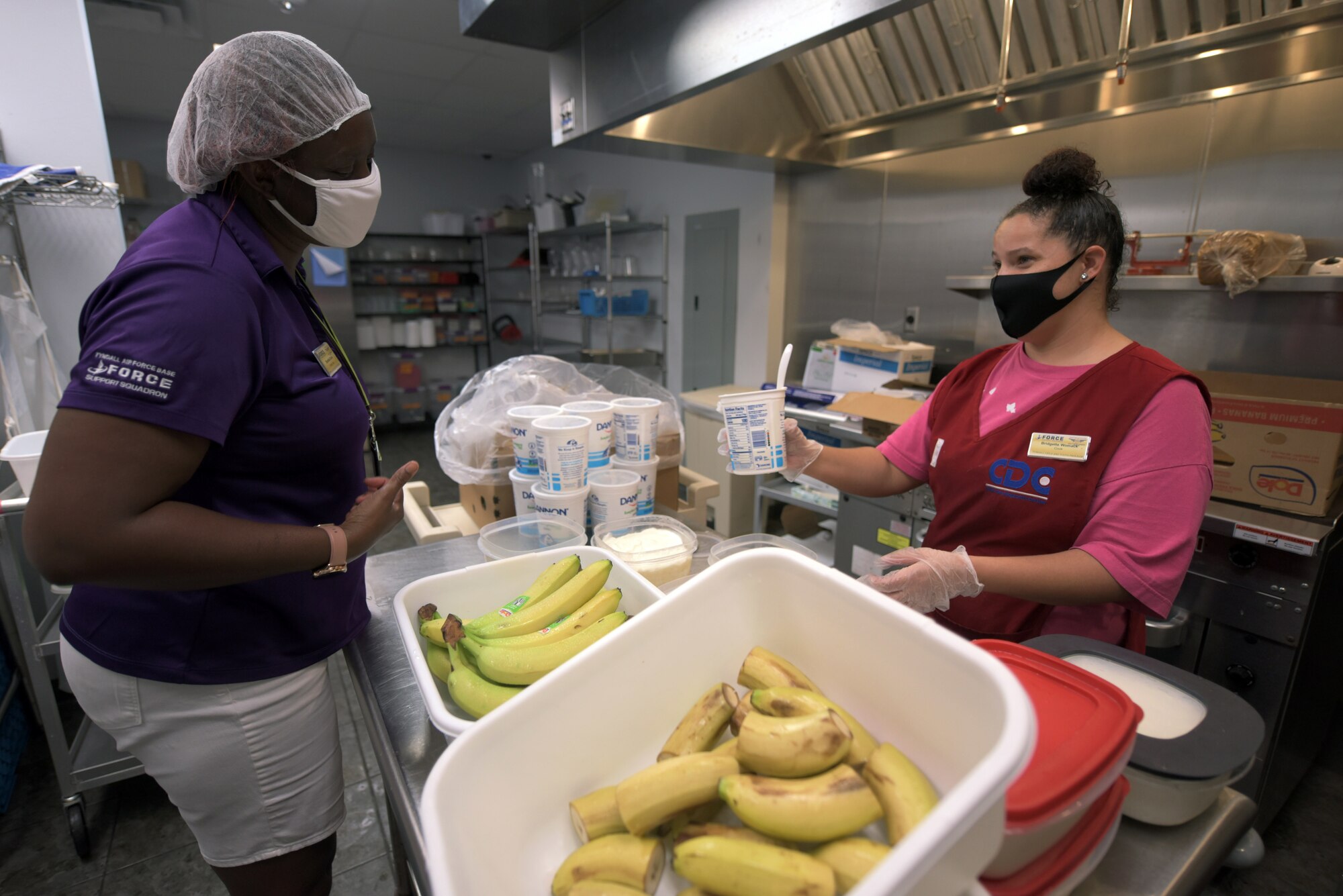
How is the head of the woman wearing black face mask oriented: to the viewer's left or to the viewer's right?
to the viewer's left

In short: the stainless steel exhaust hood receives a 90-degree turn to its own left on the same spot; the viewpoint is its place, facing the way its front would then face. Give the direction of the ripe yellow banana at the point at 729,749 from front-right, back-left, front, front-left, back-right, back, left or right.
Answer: front-right

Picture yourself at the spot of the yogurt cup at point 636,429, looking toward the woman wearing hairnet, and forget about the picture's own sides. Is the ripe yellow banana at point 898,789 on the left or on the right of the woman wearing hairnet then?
left

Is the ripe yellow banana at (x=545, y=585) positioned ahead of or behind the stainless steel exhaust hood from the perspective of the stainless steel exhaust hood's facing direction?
ahead

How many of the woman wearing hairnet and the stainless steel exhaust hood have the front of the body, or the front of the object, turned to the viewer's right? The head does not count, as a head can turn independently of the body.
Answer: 1

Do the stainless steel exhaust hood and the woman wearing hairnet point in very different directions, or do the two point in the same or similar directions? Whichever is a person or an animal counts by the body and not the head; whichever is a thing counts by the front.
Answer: very different directions

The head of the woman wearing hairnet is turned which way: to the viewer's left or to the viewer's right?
to the viewer's right

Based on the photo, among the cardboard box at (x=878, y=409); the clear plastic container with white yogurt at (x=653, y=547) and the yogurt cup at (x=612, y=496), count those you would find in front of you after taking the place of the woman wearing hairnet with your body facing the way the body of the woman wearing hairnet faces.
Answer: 3

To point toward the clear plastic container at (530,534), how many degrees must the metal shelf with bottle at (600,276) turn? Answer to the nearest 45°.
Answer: approximately 45° to its left

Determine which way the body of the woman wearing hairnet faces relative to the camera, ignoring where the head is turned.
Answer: to the viewer's right

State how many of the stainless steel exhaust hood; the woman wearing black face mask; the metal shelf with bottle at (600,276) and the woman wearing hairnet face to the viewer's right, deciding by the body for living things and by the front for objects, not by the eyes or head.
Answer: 1

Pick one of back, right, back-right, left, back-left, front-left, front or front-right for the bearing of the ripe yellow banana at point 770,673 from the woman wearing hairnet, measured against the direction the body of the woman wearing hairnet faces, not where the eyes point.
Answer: front-right

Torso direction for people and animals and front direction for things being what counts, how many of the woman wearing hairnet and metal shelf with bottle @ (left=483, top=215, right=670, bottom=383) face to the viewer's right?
1

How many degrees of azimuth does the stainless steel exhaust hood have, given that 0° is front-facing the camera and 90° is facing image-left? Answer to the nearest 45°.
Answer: approximately 45°

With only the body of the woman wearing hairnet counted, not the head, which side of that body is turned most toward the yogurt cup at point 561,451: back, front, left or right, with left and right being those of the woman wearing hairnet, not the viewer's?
front

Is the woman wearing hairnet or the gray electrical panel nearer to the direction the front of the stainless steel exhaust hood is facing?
the woman wearing hairnet
